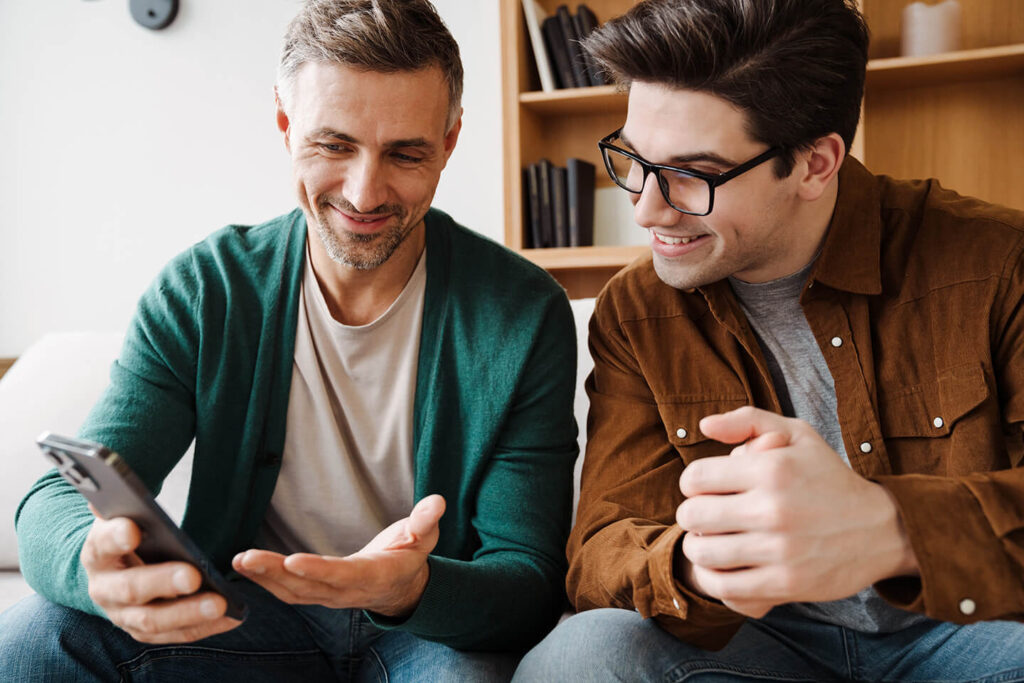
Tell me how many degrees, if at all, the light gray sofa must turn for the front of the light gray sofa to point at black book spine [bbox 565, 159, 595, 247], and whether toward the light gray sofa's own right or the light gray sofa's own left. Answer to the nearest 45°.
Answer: approximately 135° to the light gray sofa's own left

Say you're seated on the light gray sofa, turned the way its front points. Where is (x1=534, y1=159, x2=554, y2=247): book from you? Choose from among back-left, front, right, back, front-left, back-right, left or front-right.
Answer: back-left

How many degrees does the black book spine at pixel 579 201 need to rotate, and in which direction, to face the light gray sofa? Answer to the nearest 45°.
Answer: approximately 45° to its right

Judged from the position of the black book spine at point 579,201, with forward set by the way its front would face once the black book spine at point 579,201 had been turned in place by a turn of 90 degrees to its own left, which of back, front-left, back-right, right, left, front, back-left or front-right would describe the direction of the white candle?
front

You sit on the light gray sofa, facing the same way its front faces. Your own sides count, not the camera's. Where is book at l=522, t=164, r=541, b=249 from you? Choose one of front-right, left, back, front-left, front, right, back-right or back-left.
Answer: back-left

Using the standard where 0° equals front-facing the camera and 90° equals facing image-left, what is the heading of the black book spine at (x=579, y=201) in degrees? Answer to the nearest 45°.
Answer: approximately 0°

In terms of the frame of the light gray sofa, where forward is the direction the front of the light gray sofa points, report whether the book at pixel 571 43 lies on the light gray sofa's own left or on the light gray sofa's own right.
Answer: on the light gray sofa's own left
